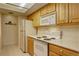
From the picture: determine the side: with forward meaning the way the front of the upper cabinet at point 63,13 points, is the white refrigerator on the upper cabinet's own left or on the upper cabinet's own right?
on the upper cabinet's own right

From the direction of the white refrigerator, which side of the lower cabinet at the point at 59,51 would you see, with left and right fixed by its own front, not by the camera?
right

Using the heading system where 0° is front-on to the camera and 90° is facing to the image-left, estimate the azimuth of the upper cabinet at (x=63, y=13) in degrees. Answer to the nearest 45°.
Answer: approximately 45°
